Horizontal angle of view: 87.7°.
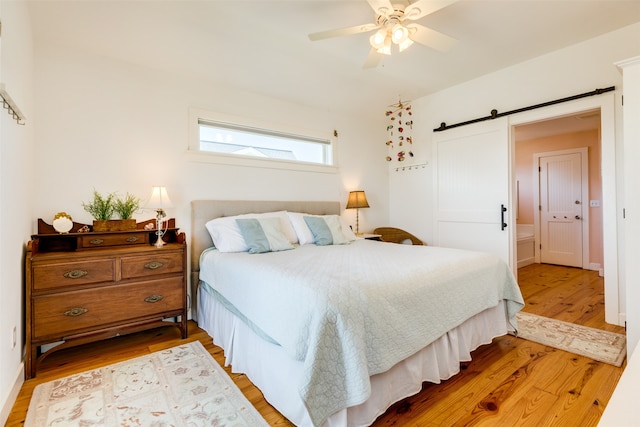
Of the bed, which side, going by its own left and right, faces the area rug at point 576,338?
left

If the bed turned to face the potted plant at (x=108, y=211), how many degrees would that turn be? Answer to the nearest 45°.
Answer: approximately 135° to its right

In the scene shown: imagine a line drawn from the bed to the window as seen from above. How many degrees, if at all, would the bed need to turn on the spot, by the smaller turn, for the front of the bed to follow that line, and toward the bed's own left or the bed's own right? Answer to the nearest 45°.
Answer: approximately 180°

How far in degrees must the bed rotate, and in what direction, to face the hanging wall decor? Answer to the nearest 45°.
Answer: approximately 135° to its left

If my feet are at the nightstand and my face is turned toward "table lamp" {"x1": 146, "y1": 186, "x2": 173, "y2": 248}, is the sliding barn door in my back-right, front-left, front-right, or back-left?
back-left

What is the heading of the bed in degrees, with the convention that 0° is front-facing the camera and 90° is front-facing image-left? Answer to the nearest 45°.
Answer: approximately 315°

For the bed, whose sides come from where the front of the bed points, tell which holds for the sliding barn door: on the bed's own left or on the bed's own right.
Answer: on the bed's own left

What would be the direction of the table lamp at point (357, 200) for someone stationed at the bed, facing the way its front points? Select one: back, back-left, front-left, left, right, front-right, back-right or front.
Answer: back-left
